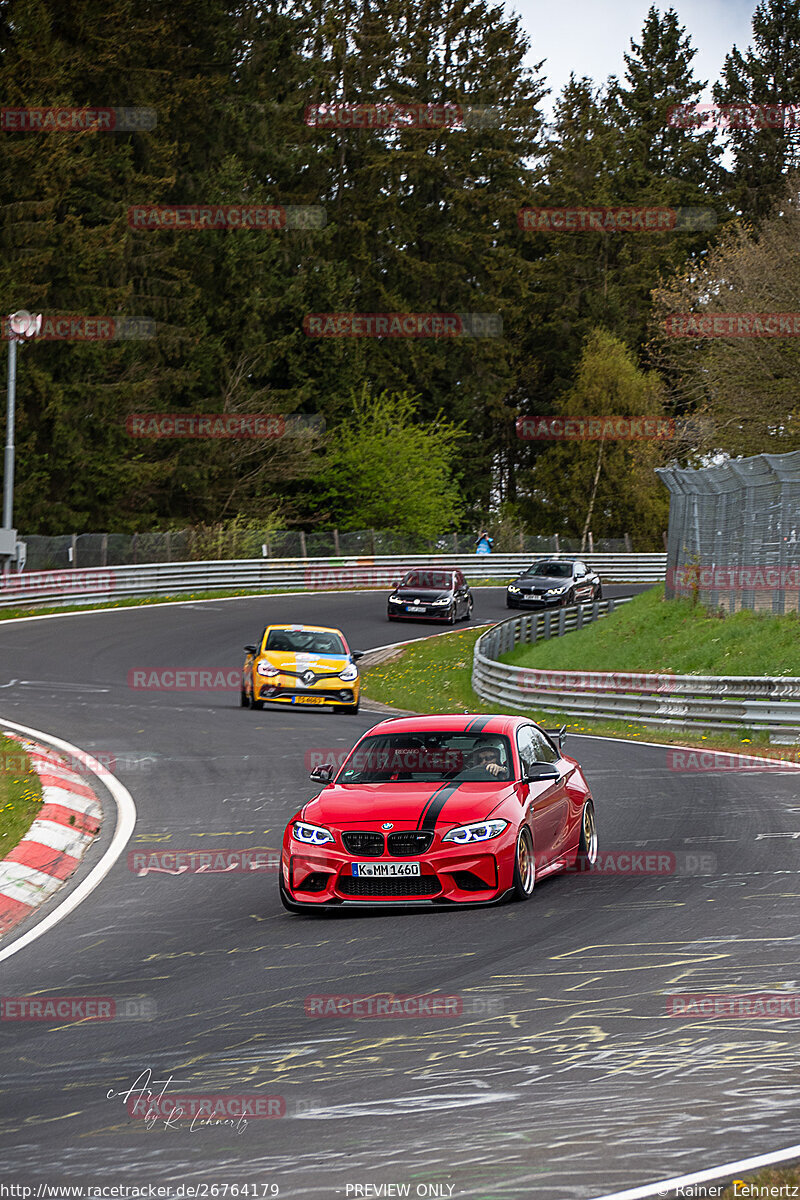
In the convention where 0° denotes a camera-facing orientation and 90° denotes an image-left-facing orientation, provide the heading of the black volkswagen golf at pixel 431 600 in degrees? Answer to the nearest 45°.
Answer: approximately 45°

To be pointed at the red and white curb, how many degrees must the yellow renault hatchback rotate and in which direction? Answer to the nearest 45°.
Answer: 0° — it already faces it

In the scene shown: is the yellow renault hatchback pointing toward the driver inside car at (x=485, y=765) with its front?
yes

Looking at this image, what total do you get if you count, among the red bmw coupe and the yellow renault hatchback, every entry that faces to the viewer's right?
0

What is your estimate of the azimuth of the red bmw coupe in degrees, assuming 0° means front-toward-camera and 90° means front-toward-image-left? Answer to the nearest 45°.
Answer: approximately 45°

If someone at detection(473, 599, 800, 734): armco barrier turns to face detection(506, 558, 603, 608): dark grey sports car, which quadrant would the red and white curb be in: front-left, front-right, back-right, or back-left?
back-left

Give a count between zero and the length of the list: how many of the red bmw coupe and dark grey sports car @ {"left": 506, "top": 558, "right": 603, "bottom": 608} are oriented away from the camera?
0

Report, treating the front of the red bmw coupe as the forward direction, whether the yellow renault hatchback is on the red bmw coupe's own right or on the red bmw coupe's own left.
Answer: on the red bmw coupe's own right

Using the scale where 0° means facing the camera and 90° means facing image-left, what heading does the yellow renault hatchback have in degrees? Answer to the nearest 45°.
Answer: approximately 0°

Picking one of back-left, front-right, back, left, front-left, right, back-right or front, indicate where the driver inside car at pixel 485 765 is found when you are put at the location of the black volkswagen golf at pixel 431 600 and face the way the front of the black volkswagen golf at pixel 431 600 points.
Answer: front-left

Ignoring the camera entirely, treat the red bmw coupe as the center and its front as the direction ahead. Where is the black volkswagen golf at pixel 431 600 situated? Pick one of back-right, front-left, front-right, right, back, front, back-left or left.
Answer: back-right

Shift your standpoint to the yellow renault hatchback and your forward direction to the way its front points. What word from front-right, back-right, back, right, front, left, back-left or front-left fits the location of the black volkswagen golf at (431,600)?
back

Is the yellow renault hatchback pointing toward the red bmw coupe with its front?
yes
